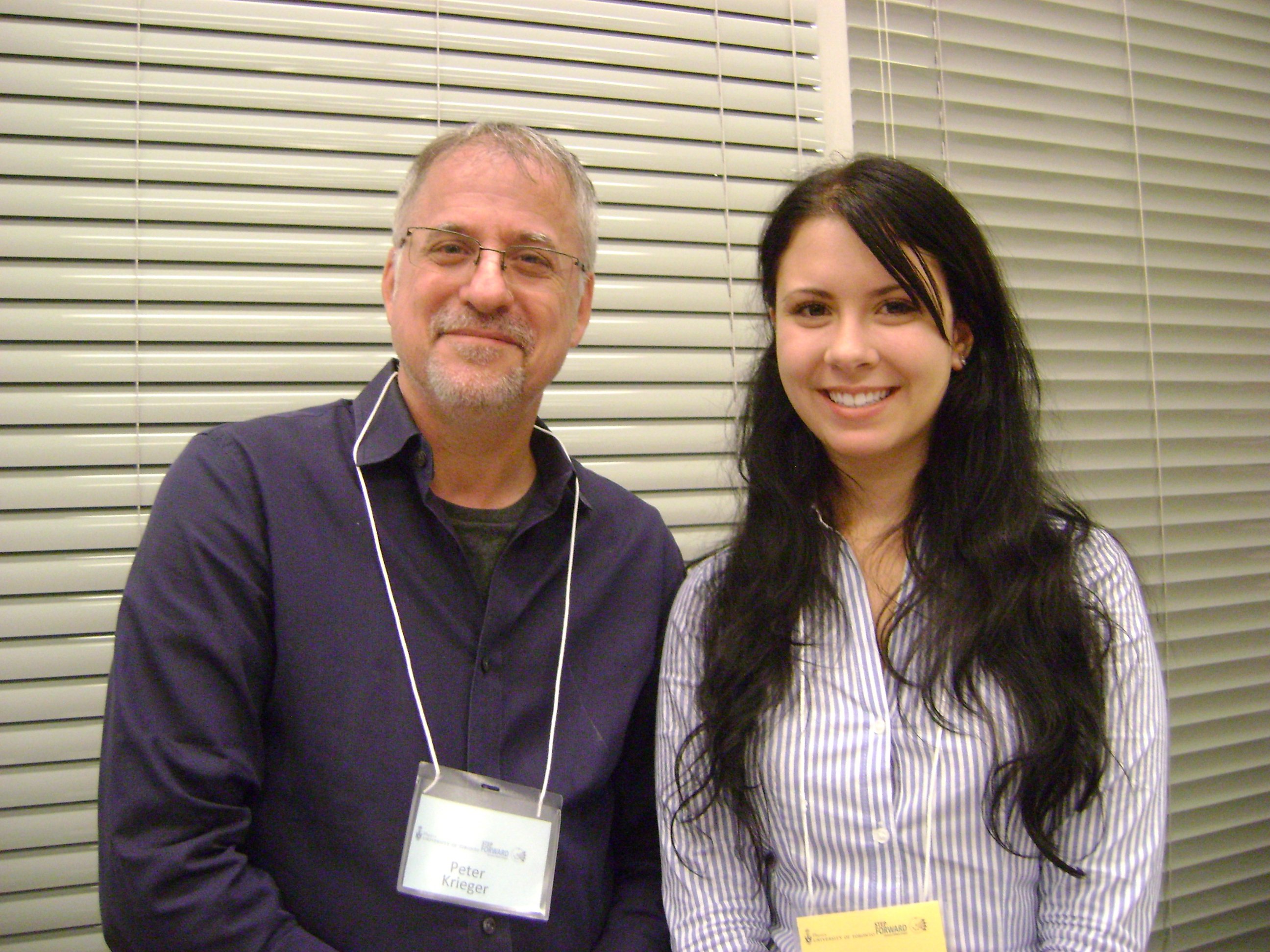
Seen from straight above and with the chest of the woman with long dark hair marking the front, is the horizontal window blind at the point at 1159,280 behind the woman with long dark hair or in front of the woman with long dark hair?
behind

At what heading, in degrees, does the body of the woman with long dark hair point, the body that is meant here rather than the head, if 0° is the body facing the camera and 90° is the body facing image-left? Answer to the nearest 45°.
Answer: approximately 0°

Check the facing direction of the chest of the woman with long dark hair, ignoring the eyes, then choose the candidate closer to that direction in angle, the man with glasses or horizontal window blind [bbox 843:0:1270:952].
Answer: the man with glasses

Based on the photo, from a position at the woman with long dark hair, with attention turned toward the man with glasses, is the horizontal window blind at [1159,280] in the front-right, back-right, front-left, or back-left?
back-right

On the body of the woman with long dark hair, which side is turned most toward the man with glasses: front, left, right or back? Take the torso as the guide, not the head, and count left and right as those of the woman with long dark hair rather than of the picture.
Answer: right

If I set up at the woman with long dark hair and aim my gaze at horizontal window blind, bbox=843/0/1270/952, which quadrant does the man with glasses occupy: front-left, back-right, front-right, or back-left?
back-left
